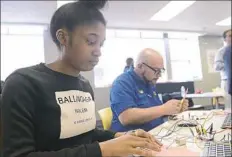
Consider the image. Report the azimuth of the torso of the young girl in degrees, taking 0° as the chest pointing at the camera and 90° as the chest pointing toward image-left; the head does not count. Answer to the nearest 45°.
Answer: approximately 315°

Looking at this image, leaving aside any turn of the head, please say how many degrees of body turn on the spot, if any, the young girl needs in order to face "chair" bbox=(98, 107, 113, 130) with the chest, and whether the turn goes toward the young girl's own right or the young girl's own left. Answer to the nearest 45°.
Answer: approximately 135° to the young girl's own left

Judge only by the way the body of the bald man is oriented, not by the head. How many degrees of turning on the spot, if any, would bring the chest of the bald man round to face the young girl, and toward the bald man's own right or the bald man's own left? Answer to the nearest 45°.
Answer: approximately 45° to the bald man's own right

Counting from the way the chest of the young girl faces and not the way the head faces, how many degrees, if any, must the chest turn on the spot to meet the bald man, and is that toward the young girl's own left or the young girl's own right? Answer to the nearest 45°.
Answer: approximately 90° to the young girl's own left
